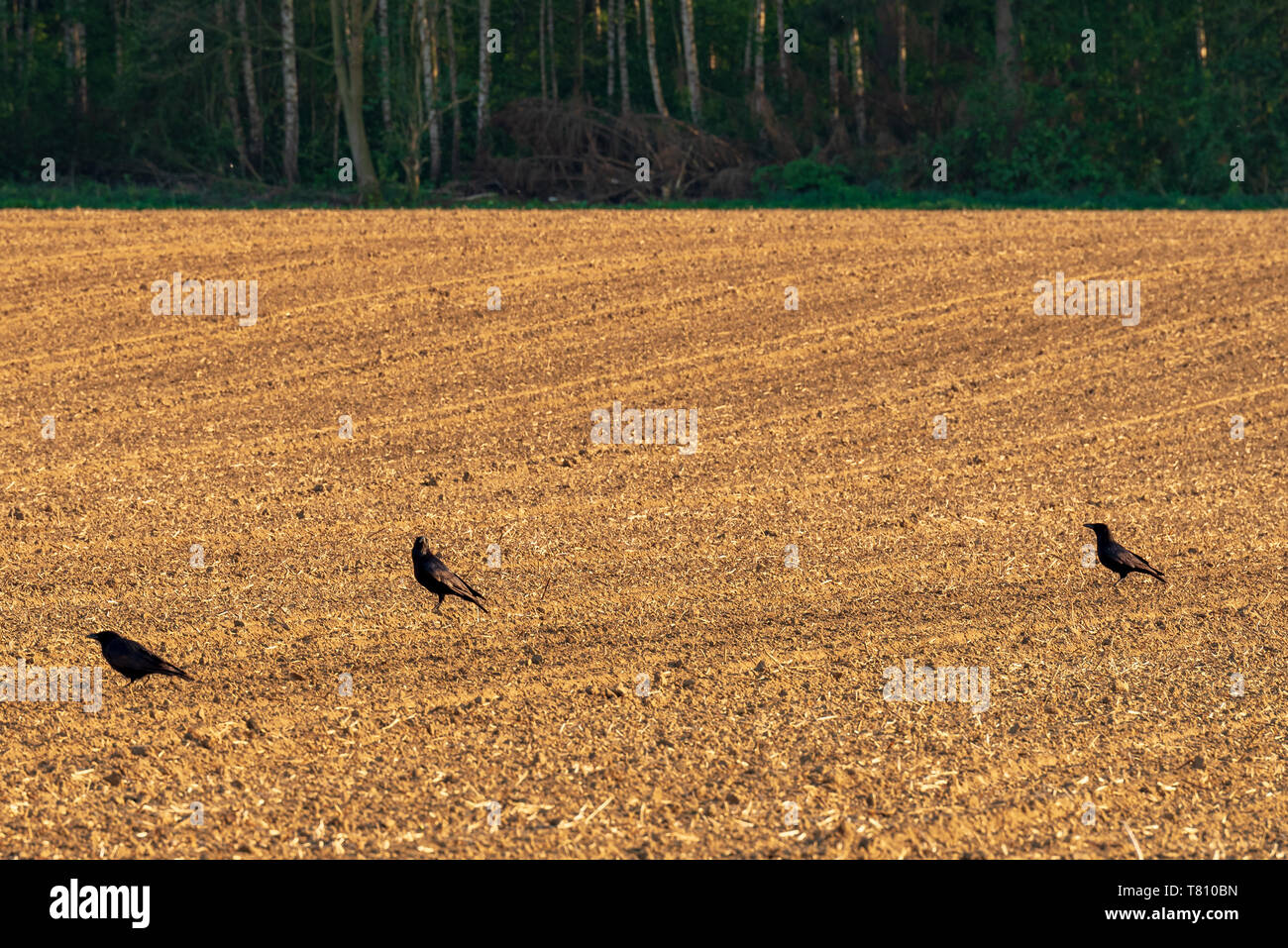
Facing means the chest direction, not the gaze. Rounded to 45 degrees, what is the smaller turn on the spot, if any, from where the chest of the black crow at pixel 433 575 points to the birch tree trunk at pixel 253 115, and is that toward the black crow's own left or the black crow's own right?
approximately 90° to the black crow's own right

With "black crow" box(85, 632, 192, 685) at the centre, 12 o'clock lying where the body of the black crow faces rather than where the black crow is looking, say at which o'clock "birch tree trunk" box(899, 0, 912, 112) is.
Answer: The birch tree trunk is roughly at 4 o'clock from the black crow.

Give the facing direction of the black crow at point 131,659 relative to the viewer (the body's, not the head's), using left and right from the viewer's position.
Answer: facing to the left of the viewer

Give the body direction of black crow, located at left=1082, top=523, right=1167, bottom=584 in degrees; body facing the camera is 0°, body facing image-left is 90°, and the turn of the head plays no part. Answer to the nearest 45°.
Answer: approximately 90°

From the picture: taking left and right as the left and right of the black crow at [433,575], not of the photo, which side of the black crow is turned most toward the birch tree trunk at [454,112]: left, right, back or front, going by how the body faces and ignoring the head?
right

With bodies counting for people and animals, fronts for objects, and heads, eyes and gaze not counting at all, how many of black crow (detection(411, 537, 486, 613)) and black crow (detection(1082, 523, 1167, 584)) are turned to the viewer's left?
2

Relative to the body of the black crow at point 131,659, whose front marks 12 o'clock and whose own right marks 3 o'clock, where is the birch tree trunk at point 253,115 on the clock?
The birch tree trunk is roughly at 3 o'clock from the black crow.

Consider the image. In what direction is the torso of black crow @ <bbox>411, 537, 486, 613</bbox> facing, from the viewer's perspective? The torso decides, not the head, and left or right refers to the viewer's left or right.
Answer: facing to the left of the viewer

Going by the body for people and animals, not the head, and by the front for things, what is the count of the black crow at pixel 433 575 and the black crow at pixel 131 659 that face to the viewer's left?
2

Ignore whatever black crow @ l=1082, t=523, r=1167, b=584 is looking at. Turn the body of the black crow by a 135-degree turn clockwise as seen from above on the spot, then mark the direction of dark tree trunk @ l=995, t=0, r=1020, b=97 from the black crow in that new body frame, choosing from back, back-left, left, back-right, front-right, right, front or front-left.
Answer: front-left

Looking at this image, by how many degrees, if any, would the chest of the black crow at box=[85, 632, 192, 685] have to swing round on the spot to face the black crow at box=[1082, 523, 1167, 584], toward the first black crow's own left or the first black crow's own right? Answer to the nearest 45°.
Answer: approximately 180°

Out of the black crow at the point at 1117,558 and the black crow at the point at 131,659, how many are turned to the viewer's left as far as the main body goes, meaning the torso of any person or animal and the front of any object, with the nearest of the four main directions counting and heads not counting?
2

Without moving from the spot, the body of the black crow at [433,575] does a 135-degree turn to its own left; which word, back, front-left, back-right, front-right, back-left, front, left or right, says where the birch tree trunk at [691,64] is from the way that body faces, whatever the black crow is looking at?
back-left
